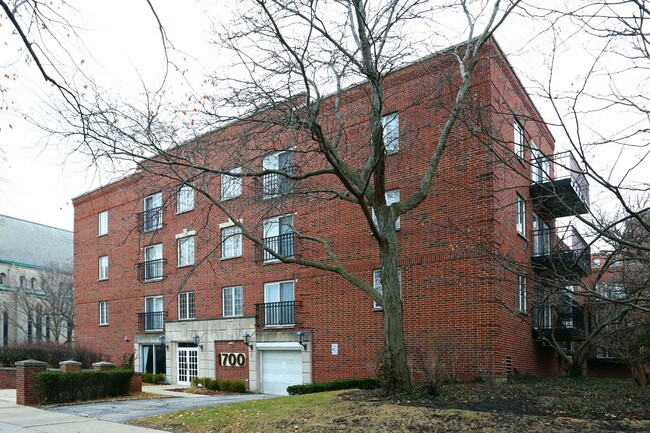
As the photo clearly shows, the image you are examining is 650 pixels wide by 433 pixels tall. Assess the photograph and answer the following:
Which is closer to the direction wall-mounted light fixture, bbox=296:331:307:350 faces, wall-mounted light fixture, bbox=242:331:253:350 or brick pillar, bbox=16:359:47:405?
the brick pillar

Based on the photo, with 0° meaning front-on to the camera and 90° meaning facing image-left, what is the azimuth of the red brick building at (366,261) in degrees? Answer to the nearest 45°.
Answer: approximately 45°

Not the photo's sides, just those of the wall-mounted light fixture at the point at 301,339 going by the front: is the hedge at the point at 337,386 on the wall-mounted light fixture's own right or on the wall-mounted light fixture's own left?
on the wall-mounted light fixture's own left

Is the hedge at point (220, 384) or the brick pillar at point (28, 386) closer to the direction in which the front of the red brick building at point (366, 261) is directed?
the brick pillar

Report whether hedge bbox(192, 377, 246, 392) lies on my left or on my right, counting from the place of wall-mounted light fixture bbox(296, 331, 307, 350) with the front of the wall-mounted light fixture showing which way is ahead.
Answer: on my right

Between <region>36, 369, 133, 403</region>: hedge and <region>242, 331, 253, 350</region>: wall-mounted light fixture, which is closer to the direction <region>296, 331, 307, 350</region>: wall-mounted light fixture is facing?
the hedge

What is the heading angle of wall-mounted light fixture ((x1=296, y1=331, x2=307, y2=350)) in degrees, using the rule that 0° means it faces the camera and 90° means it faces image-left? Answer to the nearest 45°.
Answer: approximately 45°

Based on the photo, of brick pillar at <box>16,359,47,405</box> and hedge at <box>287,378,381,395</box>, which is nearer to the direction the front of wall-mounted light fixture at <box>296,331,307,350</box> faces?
the brick pillar

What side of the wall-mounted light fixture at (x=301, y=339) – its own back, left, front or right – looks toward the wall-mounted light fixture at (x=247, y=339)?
right
